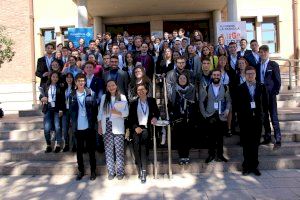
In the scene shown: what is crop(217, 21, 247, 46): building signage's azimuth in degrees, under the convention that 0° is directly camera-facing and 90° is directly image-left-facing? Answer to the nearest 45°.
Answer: approximately 0°

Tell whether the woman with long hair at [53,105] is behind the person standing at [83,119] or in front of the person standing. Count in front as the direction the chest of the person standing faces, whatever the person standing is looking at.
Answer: behind

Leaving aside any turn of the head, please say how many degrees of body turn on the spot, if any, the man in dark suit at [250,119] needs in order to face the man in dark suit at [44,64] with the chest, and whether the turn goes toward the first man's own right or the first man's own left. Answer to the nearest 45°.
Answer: approximately 90° to the first man's own right

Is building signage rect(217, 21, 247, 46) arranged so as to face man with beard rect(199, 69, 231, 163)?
yes

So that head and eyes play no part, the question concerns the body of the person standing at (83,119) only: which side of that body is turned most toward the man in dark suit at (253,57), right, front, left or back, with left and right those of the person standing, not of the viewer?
left

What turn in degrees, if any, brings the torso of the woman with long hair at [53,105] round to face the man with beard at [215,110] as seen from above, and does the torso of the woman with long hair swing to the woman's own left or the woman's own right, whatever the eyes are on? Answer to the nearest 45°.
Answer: approximately 45° to the woman's own left

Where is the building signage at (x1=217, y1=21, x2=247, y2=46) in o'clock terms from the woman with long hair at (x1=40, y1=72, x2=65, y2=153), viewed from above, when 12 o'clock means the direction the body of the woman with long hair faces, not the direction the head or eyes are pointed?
The building signage is roughly at 8 o'clock from the woman with long hair.

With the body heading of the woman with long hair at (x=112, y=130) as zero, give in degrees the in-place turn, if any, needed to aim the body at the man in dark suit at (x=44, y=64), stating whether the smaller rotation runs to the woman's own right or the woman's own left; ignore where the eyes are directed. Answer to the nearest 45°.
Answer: approximately 135° to the woman's own right

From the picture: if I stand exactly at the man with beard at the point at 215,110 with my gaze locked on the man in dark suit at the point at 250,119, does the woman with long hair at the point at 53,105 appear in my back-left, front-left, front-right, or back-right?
back-right
